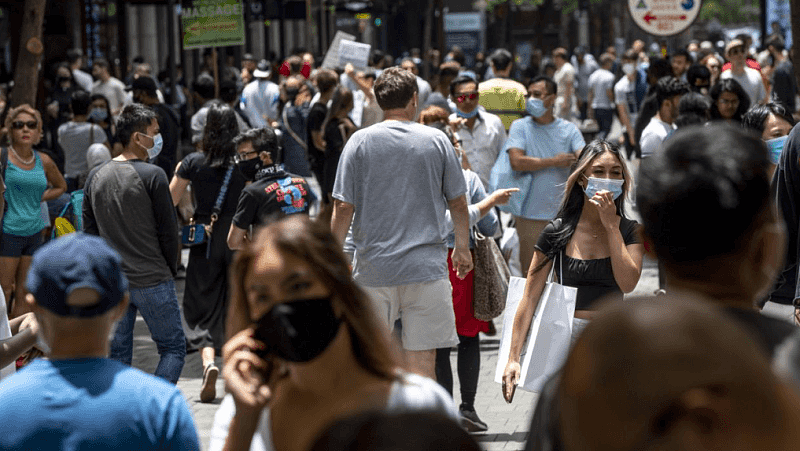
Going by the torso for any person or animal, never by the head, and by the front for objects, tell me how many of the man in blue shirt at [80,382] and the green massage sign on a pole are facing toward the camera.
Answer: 1

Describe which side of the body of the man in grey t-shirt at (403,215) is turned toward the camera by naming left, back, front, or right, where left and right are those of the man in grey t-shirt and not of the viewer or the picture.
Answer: back

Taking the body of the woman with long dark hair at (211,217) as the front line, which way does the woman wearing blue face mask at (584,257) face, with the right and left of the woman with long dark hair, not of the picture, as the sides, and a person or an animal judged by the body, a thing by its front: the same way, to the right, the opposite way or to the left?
the opposite way

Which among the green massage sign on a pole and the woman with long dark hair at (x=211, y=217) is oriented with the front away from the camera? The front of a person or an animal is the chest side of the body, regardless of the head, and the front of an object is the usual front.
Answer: the woman with long dark hair

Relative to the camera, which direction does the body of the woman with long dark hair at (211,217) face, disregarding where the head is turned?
away from the camera

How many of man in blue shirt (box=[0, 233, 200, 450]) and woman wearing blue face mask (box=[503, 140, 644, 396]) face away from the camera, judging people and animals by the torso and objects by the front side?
1

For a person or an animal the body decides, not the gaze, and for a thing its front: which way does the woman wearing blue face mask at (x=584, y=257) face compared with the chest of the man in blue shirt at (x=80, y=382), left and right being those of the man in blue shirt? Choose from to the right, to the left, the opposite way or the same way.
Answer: the opposite way

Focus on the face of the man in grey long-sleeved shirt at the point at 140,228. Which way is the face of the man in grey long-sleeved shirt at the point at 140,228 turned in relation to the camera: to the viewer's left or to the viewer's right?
to the viewer's right

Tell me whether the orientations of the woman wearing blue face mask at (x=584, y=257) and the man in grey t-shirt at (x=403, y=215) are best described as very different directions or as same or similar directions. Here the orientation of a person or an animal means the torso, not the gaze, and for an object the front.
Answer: very different directions

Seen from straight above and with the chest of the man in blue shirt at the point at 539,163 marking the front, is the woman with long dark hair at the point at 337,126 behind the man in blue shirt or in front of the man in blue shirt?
behind

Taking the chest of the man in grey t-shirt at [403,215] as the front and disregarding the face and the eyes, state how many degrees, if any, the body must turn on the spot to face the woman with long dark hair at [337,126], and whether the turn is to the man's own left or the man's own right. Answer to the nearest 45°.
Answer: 0° — they already face them

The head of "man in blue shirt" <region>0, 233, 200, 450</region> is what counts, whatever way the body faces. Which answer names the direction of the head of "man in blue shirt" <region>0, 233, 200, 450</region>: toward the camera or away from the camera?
away from the camera
